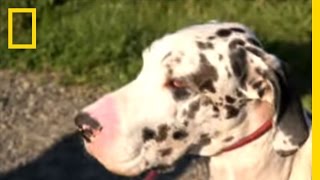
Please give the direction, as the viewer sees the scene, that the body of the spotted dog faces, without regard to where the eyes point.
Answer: to the viewer's left
